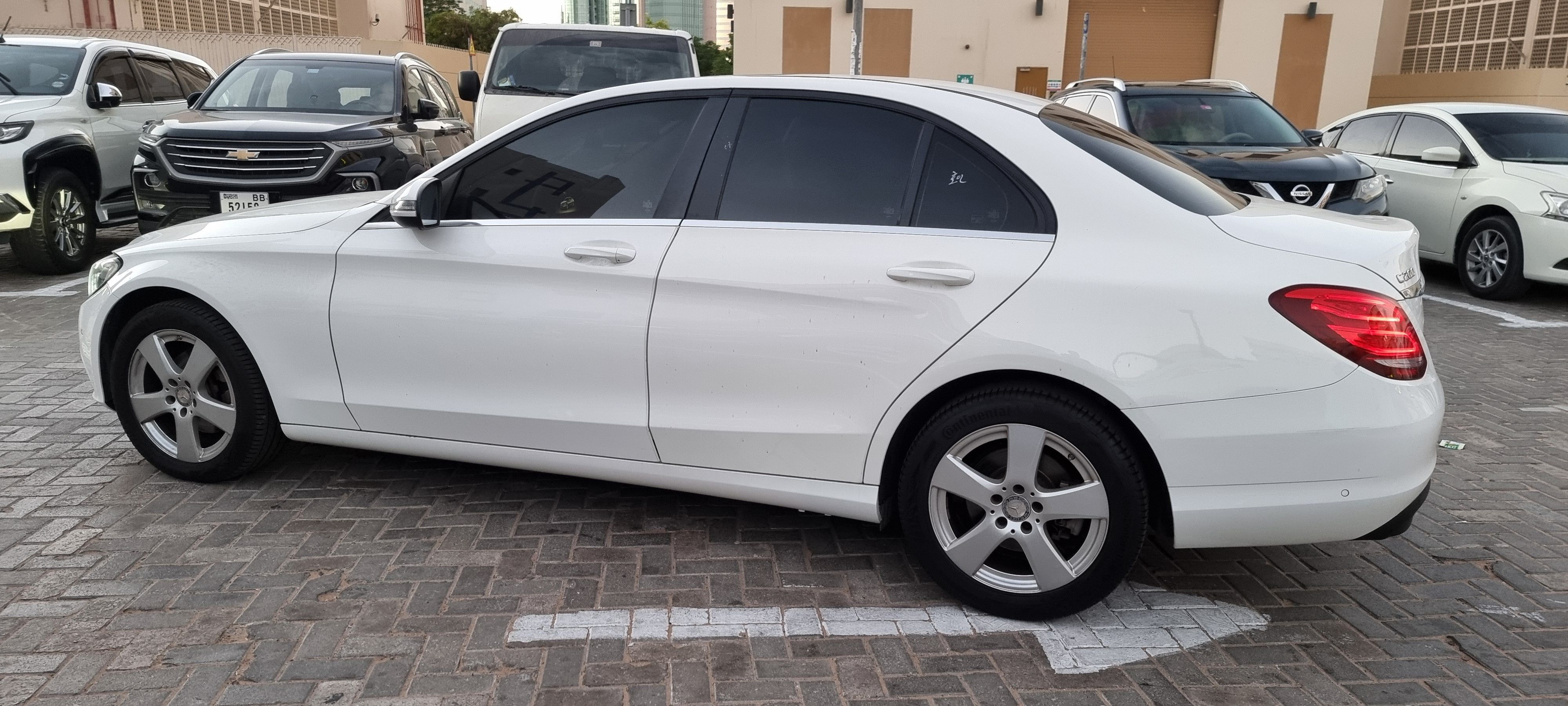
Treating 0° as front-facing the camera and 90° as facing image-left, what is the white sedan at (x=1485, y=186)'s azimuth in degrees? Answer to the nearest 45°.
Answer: approximately 315°

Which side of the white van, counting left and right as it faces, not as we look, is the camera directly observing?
front

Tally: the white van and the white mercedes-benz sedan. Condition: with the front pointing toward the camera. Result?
1

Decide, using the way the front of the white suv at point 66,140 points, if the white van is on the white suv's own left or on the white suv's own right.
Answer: on the white suv's own left

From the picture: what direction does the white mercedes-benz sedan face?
to the viewer's left

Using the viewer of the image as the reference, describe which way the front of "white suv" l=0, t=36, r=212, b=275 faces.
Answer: facing the viewer and to the left of the viewer

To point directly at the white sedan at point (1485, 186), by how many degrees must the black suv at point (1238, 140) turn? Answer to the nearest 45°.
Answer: approximately 90° to its left

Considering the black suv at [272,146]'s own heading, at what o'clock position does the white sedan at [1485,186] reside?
The white sedan is roughly at 8 o'clock from the black suv.

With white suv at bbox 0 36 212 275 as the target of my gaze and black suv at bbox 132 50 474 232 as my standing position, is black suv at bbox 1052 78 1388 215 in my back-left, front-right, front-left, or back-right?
back-right

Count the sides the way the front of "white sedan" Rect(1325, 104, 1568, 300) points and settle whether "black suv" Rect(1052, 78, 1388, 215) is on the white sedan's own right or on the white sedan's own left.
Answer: on the white sedan's own right

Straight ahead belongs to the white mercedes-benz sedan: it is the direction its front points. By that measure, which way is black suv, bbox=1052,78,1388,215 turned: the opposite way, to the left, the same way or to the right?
to the left

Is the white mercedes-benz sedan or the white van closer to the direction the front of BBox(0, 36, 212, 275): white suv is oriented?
the white mercedes-benz sedan

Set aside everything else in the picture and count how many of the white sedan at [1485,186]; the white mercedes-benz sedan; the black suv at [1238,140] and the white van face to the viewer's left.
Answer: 1

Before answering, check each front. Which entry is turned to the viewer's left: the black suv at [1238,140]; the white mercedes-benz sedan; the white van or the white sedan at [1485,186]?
the white mercedes-benz sedan

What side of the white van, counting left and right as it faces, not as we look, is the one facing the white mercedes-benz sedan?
front

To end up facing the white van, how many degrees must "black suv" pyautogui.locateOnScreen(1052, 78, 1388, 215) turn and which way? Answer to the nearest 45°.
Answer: approximately 135° to its right

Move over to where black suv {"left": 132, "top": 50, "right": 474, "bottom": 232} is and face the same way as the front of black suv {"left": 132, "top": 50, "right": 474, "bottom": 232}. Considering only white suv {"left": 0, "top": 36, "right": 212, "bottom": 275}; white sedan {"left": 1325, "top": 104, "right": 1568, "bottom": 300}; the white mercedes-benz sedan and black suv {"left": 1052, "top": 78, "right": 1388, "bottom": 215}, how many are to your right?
1
